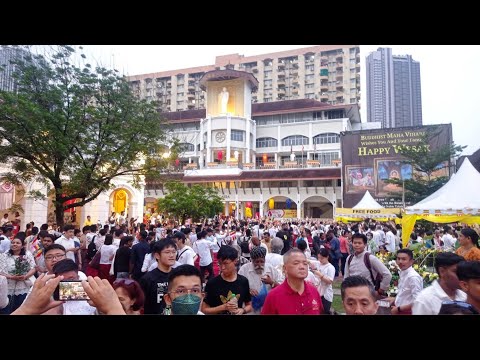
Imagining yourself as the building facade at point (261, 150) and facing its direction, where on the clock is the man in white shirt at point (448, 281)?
The man in white shirt is roughly at 12 o'clock from the building facade.

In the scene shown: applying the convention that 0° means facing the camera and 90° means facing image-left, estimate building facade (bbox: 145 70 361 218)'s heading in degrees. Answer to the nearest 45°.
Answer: approximately 0°

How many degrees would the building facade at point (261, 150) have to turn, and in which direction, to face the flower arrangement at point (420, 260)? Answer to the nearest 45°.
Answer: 0° — it already faces it

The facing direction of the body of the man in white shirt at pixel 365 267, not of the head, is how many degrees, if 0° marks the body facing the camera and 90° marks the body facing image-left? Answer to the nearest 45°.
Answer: approximately 45°

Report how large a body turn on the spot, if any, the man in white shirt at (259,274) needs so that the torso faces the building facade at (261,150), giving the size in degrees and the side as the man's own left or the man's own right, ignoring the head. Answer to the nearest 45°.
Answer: approximately 180°

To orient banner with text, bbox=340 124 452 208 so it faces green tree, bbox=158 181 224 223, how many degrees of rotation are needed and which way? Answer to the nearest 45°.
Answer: approximately 45° to its right
